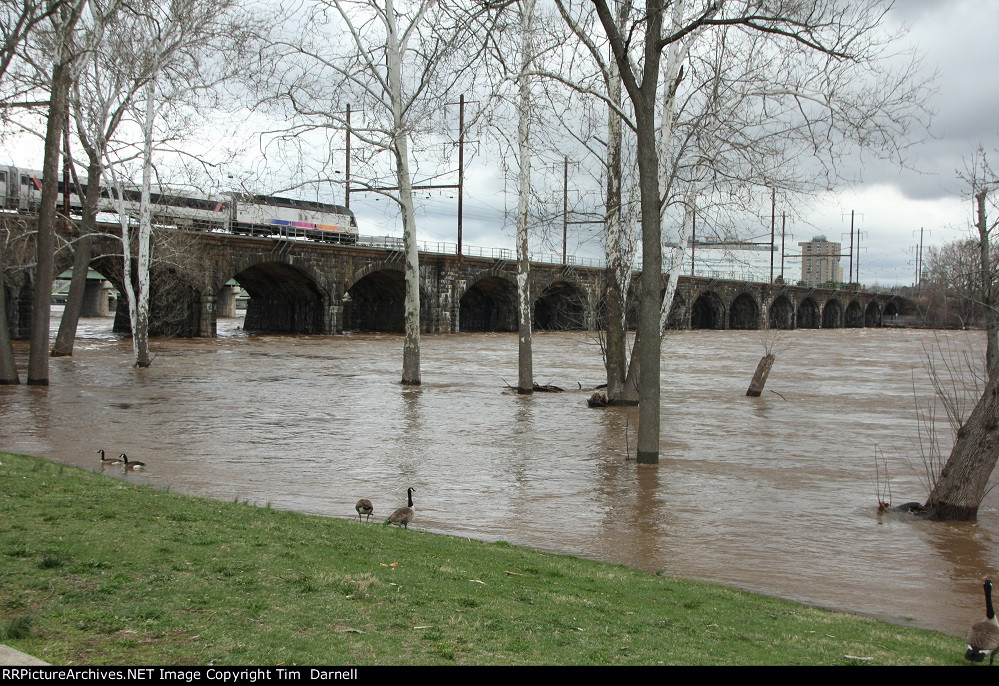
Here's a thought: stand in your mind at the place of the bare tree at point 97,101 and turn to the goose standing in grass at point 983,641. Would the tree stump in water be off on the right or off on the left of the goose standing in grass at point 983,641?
left

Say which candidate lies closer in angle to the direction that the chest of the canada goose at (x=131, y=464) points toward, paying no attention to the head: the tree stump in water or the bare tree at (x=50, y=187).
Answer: the bare tree

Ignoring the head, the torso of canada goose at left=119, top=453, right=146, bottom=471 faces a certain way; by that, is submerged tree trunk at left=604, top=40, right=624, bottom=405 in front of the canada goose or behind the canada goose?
behind

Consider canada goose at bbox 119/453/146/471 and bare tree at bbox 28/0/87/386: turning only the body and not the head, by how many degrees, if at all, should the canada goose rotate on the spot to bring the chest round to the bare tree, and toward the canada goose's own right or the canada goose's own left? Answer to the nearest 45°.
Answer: approximately 90° to the canada goose's own right

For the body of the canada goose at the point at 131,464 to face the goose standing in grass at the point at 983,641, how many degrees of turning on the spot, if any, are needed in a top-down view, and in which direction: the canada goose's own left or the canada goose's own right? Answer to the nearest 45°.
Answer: approximately 135° to the canada goose's own left

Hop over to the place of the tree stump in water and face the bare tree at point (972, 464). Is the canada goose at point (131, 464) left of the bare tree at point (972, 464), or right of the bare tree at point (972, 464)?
right

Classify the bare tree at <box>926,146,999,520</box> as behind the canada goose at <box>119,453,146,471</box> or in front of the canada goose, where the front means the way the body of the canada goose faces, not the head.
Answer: behind

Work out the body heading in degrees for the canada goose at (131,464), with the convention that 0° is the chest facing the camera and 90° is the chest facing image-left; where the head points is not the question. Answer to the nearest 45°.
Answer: approximately 90°

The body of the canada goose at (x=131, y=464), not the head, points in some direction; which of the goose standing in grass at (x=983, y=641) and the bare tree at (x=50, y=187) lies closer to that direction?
the bare tree
